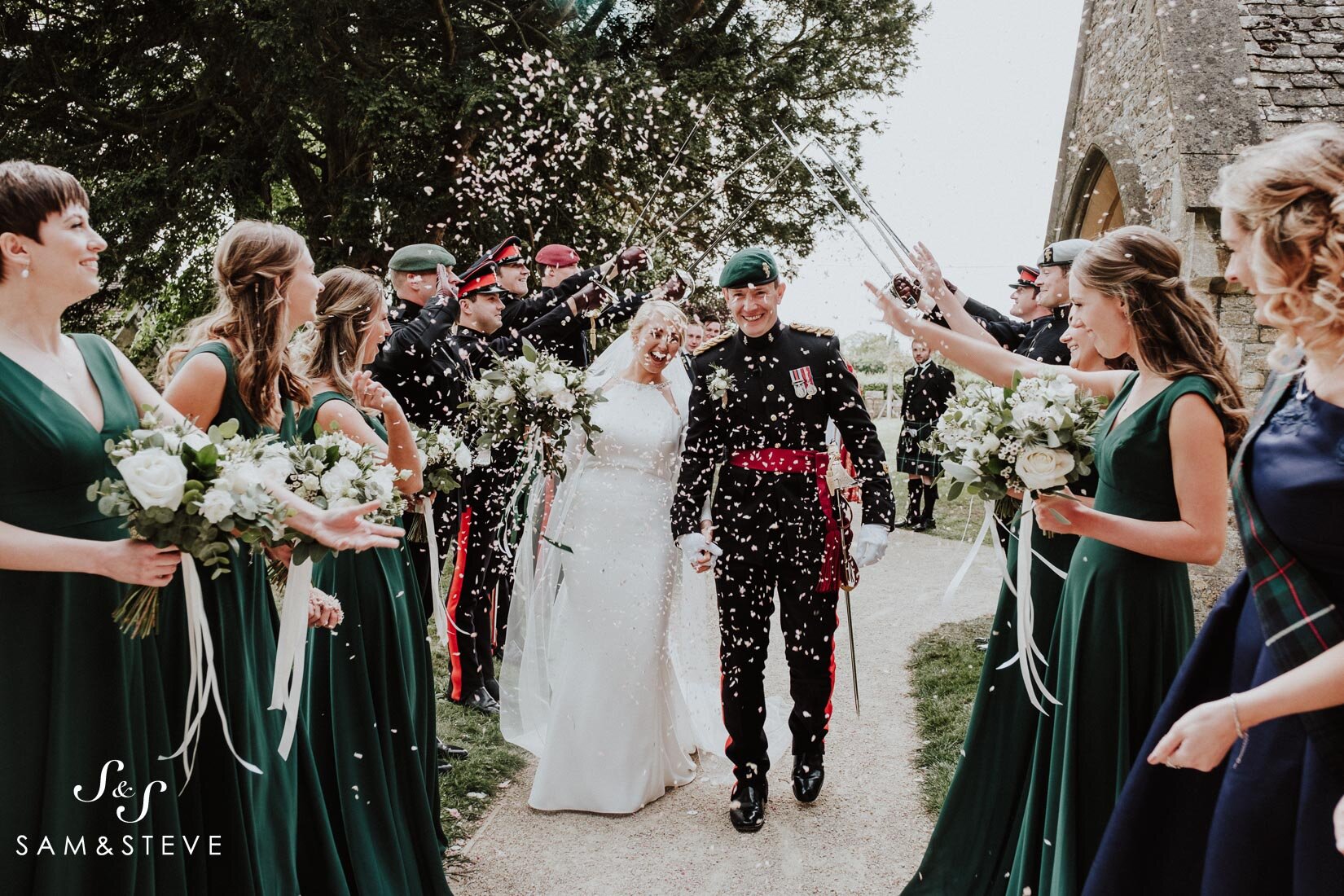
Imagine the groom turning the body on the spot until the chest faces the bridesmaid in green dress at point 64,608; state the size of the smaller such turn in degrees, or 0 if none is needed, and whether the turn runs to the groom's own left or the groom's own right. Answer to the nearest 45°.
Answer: approximately 45° to the groom's own right

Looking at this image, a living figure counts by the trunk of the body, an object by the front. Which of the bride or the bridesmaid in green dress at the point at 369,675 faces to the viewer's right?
the bridesmaid in green dress

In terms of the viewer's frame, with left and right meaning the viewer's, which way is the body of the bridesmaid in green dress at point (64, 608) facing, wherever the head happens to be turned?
facing the viewer and to the right of the viewer

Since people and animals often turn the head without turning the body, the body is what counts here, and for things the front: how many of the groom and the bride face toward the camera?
2

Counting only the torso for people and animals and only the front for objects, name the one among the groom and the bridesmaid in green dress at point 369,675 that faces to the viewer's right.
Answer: the bridesmaid in green dress

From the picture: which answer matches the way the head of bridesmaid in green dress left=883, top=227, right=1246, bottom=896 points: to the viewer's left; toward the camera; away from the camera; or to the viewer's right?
to the viewer's left

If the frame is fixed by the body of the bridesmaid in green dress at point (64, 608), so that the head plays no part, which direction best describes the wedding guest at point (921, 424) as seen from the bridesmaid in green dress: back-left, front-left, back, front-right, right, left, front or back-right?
left

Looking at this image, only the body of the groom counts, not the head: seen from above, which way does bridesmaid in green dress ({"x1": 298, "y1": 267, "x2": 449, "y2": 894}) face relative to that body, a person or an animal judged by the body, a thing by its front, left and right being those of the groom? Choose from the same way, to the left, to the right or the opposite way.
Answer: to the left

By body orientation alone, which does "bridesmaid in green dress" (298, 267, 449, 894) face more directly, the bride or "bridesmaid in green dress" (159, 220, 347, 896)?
the bride

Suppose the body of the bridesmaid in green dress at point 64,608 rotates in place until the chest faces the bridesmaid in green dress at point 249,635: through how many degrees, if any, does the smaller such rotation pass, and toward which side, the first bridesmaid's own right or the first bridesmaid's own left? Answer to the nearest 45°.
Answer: approximately 90° to the first bridesmaid's own left

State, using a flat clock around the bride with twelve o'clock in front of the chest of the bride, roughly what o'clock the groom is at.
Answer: The groom is roughly at 10 o'clock from the bride.

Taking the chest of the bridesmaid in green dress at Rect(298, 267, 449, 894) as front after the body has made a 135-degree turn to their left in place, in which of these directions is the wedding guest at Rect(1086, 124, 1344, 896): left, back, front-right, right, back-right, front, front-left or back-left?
back

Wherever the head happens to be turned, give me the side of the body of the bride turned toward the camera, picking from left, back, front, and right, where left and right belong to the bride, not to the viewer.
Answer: front

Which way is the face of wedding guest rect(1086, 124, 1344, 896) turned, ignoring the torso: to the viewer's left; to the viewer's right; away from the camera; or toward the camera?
to the viewer's left

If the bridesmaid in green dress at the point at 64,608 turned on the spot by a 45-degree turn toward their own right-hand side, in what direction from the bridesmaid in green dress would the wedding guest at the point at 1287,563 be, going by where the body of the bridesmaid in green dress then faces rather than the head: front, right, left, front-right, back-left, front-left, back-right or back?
front-left

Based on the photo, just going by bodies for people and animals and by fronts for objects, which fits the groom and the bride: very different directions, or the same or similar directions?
same or similar directions

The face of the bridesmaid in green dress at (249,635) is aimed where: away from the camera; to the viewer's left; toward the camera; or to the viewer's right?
to the viewer's right

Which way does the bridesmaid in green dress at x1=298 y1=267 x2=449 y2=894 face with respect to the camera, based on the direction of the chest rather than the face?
to the viewer's right

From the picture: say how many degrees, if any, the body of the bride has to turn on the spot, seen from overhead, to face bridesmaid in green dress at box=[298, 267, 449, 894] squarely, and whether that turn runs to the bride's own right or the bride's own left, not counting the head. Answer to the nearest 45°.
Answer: approximately 45° to the bride's own right
